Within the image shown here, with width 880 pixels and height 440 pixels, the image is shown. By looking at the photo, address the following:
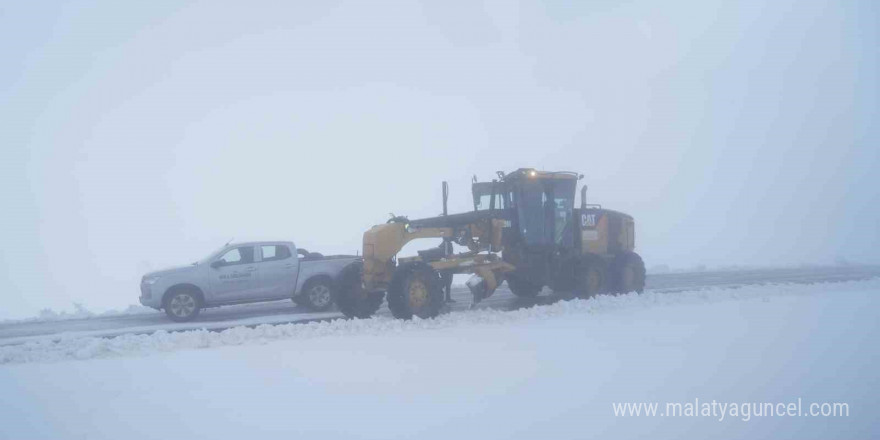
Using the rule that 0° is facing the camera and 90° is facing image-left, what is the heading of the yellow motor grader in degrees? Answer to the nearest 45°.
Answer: approximately 45°

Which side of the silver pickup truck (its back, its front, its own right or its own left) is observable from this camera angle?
left
